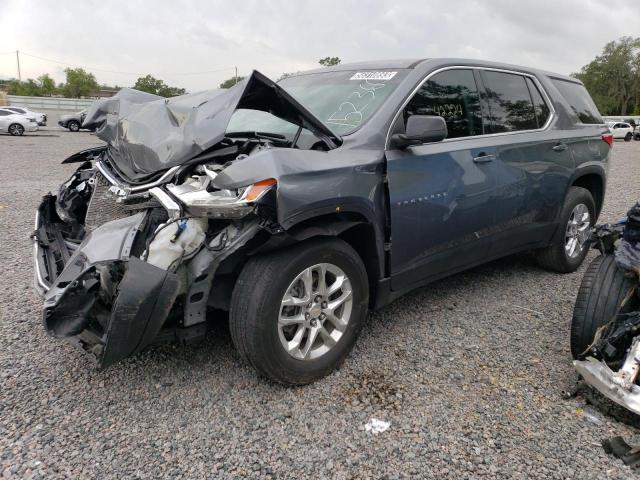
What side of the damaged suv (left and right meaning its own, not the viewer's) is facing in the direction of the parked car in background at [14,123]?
right

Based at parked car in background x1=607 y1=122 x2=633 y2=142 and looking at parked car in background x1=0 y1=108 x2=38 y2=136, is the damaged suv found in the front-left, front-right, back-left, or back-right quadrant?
front-left

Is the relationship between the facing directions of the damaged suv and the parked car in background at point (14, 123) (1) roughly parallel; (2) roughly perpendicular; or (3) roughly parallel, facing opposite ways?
roughly parallel, facing opposite ways

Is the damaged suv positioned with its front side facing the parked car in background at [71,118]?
no

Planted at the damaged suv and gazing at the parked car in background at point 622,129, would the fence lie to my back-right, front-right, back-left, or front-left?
front-left

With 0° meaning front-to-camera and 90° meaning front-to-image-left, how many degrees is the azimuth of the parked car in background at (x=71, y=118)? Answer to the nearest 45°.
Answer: approximately 45°

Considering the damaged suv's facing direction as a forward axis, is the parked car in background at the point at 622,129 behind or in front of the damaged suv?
behind

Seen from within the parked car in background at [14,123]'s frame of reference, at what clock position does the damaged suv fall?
The damaged suv is roughly at 3 o'clock from the parked car in background.

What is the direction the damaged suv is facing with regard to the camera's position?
facing the viewer and to the left of the viewer

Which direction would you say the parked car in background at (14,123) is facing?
to the viewer's right

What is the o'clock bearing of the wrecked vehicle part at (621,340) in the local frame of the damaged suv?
The wrecked vehicle part is roughly at 8 o'clock from the damaged suv.

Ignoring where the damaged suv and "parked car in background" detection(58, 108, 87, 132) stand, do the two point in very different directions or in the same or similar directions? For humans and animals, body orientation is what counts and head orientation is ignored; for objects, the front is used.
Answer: same or similar directions

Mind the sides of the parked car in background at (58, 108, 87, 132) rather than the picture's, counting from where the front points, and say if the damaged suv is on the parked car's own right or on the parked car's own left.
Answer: on the parked car's own left

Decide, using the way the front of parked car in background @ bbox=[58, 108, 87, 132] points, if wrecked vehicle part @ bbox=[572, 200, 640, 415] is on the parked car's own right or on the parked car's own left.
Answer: on the parked car's own left
